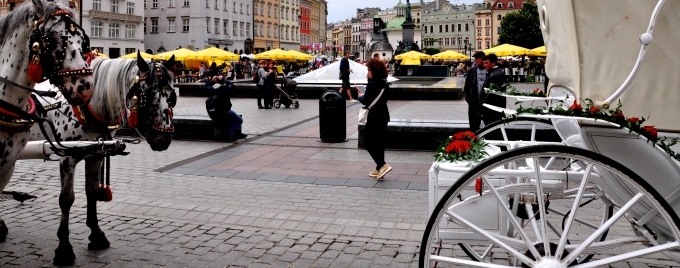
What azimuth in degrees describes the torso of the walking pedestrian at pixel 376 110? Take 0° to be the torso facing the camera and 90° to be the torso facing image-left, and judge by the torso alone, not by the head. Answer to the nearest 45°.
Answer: approximately 90°

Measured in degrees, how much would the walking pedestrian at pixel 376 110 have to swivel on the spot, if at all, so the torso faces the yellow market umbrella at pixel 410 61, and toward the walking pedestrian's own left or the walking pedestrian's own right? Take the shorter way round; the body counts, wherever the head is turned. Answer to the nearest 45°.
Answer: approximately 90° to the walking pedestrian's own right

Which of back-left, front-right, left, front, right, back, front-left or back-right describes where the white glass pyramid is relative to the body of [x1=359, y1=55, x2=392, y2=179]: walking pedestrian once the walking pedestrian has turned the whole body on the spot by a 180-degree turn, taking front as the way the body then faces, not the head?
left

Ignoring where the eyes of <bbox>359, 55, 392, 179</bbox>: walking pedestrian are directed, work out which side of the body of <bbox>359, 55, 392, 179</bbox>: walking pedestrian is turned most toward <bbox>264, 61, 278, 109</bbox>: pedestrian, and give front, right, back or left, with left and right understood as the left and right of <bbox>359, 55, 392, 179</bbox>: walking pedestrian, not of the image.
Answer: right

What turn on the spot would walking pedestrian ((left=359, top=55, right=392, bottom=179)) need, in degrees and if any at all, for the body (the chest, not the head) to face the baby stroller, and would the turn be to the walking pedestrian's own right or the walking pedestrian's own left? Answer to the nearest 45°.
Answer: approximately 90° to the walking pedestrian's own right
